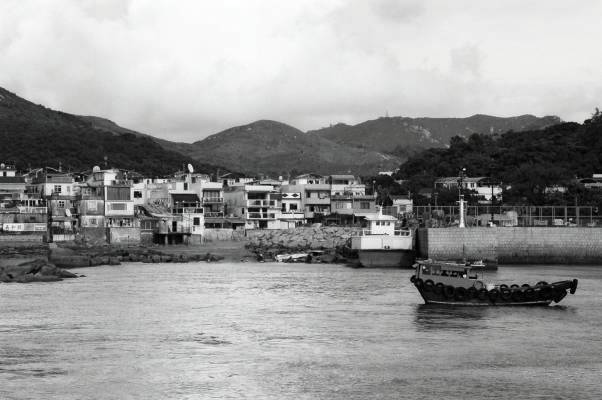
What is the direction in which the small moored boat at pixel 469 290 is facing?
to the viewer's right
